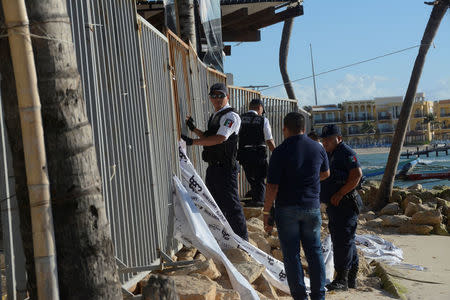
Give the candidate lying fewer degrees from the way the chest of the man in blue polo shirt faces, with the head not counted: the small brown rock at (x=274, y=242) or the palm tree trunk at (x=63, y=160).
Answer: the small brown rock

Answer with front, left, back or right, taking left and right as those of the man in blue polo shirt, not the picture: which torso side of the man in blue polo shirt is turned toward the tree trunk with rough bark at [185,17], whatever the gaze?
front

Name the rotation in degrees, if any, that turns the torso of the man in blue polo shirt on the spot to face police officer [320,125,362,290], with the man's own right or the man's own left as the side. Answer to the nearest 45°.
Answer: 0° — they already face them

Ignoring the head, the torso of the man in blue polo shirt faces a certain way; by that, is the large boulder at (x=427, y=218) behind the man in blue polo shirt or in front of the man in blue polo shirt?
in front

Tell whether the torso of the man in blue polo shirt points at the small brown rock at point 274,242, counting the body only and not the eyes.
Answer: yes

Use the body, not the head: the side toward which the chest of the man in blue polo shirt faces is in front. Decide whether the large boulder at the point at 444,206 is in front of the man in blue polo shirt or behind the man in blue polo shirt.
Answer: in front

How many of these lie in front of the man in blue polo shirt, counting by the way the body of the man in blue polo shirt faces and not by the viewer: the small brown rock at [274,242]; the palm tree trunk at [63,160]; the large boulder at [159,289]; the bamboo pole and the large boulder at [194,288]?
1

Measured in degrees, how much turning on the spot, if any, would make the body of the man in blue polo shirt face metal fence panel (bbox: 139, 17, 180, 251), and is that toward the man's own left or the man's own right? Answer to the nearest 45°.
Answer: approximately 90° to the man's own left

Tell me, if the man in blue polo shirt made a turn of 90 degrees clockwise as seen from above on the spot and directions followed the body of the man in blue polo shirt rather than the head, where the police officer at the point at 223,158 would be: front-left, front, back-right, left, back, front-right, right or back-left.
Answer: back-left

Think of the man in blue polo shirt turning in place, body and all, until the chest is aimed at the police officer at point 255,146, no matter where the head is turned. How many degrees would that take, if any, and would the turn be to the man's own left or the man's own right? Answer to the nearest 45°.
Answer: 0° — they already face them

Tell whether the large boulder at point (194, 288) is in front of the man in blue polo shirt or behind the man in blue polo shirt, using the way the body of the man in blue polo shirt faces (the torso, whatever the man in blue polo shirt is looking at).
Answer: behind

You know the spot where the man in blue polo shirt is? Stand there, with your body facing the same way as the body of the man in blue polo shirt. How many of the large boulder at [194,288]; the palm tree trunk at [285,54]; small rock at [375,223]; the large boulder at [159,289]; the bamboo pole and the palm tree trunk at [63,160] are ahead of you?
2

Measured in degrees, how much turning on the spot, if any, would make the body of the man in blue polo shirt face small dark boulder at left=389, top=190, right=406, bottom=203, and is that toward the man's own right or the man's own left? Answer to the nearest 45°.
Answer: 0° — they already face it

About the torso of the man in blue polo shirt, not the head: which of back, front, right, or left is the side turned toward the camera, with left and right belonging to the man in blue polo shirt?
back

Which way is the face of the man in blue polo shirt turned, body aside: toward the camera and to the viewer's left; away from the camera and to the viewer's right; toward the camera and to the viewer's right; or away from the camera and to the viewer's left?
away from the camera and to the viewer's left

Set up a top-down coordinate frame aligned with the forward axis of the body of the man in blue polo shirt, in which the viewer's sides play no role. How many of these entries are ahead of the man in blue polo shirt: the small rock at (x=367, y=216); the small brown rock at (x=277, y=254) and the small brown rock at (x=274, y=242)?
3
